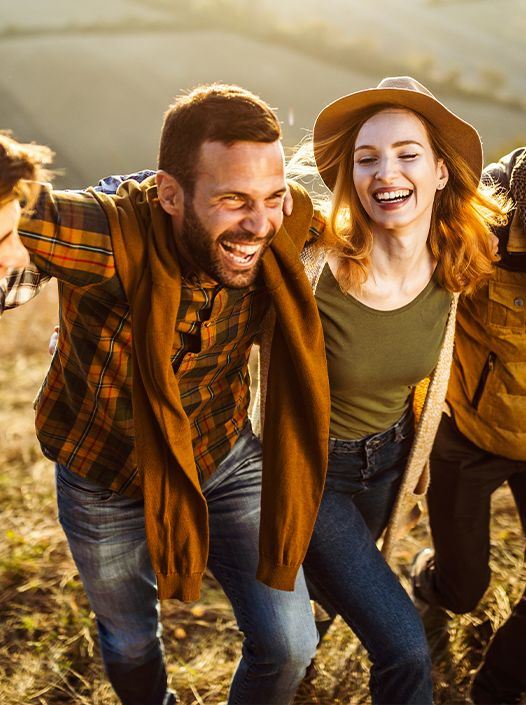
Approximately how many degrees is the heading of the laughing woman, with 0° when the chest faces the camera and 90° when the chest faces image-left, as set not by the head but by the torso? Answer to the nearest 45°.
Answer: approximately 0°

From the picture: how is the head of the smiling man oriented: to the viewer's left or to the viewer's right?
to the viewer's right

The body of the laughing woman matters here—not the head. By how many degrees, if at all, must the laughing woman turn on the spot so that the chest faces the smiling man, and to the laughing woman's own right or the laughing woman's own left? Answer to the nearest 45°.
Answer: approximately 45° to the laughing woman's own right
